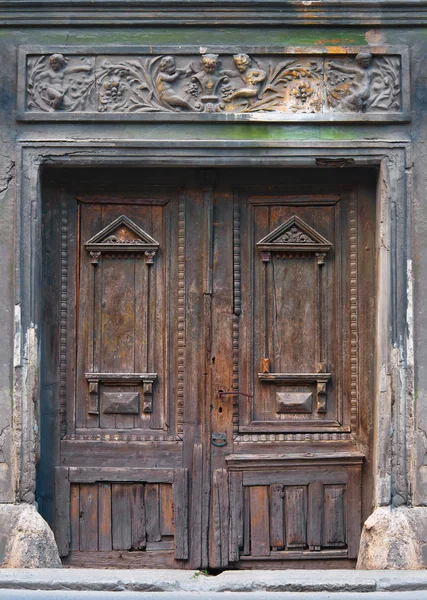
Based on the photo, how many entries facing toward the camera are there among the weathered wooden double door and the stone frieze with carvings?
2

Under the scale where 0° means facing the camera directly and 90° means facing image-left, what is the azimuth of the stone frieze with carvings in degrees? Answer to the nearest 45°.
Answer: approximately 0°
